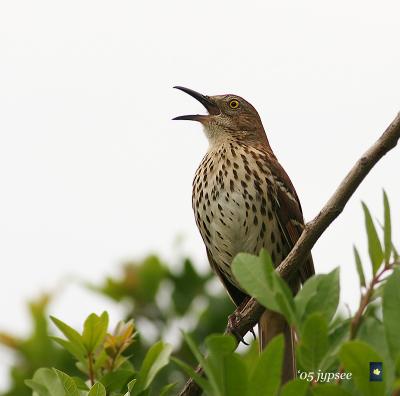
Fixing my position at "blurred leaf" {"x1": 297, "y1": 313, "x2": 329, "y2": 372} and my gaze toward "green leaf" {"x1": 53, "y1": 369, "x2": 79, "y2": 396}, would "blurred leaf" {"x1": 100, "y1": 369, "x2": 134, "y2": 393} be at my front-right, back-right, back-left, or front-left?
front-right

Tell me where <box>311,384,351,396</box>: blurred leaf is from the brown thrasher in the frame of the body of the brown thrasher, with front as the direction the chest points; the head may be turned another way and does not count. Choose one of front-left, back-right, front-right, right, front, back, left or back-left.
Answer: front-left

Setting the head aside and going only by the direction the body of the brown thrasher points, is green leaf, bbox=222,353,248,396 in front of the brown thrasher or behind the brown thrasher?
in front

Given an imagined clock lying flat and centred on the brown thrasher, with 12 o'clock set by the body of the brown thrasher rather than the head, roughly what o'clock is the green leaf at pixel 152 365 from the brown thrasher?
The green leaf is roughly at 1 o'clock from the brown thrasher.

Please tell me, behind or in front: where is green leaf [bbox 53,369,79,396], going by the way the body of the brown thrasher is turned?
in front

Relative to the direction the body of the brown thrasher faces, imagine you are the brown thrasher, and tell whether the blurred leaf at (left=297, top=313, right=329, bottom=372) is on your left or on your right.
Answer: on your left

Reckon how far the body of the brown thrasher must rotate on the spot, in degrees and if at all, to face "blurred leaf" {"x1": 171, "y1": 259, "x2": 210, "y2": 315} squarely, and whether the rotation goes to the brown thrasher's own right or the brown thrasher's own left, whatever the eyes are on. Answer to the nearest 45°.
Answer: approximately 90° to the brown thrasher's own right

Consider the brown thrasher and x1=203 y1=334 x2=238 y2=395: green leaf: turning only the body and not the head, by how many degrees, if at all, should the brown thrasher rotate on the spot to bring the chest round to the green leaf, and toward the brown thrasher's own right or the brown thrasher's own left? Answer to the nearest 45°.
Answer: approximately 45° to the brown thrasher's own left

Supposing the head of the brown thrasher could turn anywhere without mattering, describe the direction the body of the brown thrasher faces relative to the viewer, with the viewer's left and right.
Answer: facing the viewer and to the left of the viewer
